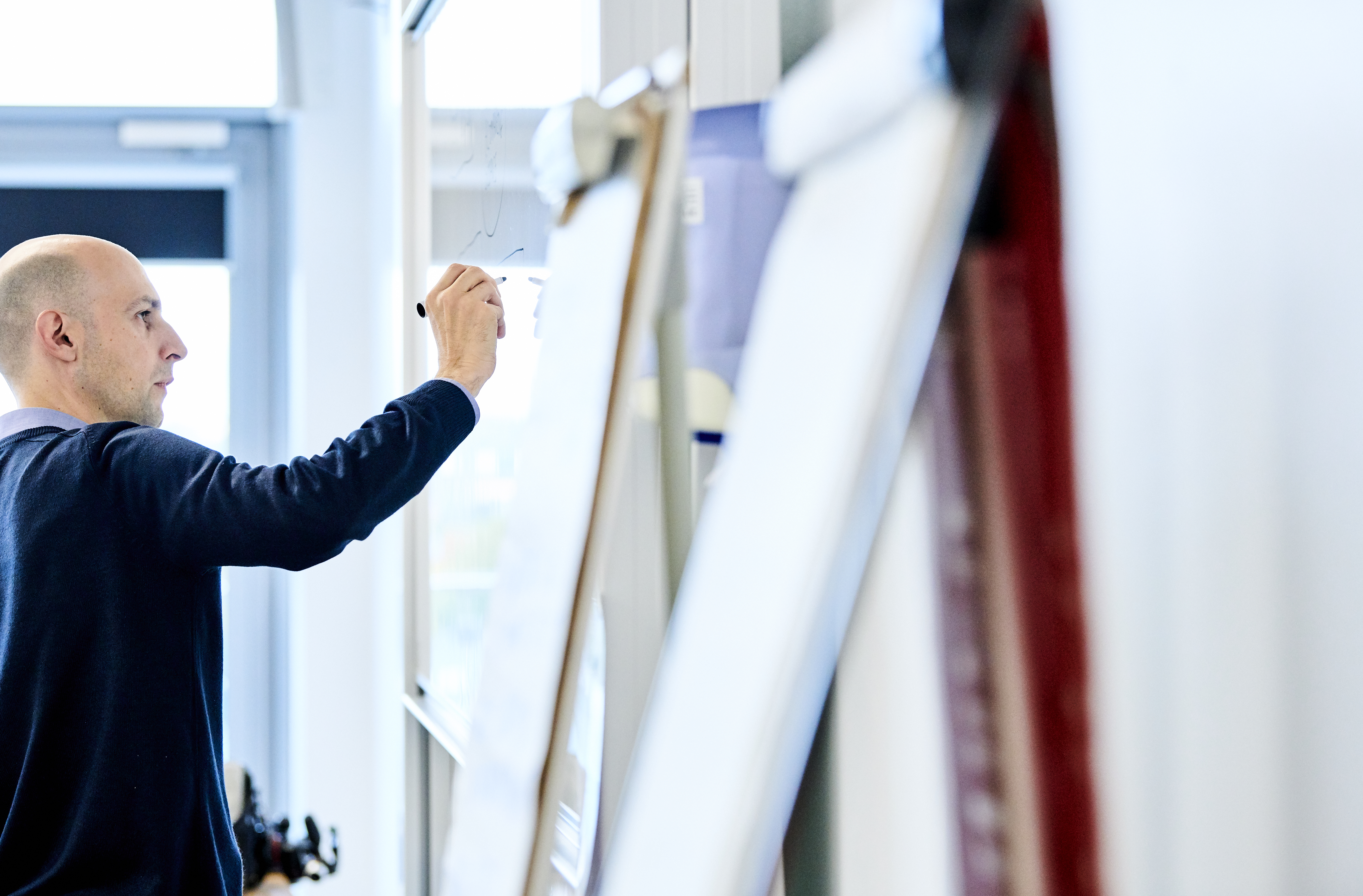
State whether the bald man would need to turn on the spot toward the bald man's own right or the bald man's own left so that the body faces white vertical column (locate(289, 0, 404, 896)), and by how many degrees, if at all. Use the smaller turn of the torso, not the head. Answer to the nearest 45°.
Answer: approximately 45° to the bald man's own left

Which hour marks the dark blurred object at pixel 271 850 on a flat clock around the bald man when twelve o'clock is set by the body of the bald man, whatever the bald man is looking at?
The dark blurred object is roughly at 11 o'clock from the bald man.

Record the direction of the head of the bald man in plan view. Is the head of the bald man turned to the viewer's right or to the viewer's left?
to the viewer's right

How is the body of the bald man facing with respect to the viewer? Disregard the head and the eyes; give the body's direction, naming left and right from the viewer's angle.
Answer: facing away from the viewer and to the right of the viewer

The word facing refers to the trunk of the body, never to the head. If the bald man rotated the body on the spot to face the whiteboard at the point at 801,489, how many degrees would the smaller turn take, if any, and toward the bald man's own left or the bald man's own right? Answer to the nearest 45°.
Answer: approximately 135° to the bald man's own right

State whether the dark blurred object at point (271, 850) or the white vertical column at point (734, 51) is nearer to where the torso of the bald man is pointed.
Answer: the dark blurred object

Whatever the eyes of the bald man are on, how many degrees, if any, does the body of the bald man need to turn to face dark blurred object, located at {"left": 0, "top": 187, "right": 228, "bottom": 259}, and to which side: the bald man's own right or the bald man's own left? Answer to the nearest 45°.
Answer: approximately 45° to the bald man's own left
